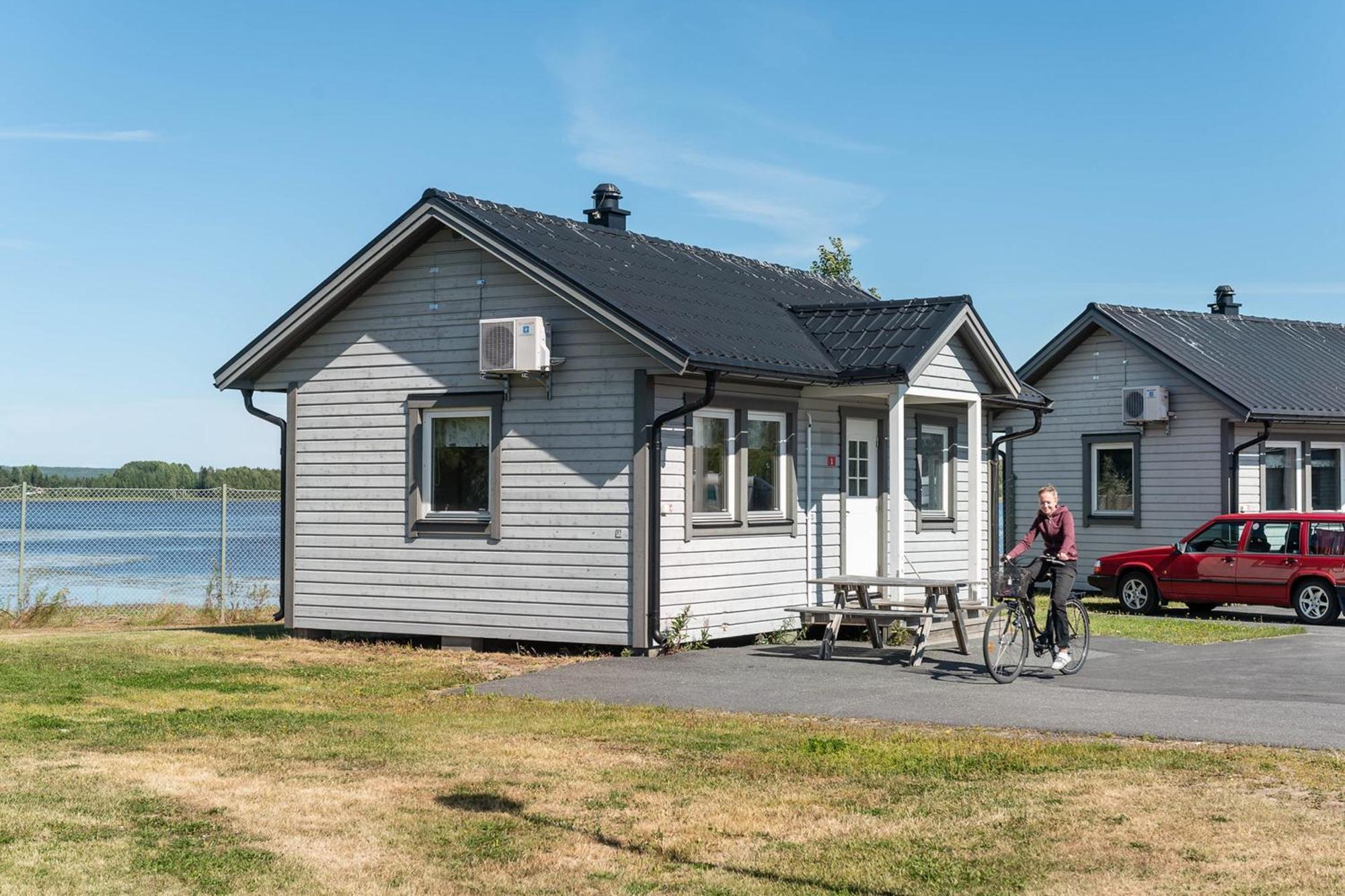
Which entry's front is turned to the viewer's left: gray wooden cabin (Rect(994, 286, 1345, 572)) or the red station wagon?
the red station wagon

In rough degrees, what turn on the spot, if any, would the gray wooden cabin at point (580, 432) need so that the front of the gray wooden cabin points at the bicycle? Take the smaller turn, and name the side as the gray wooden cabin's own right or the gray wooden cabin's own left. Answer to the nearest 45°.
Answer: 0° — it already faces it

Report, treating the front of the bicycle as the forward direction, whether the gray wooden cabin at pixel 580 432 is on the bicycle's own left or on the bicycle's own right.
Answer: on the bicycle's own right

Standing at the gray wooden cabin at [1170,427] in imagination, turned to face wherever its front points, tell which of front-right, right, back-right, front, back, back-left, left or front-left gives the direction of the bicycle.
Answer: front-right

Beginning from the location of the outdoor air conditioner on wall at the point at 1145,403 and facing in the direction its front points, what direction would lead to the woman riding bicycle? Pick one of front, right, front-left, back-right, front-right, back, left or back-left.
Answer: front-left

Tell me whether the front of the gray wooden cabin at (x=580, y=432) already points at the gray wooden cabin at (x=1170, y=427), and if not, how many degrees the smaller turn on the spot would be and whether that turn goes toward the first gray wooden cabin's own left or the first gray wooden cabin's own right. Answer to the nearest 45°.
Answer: approximately 90° to the first gray wooden cabin's own left

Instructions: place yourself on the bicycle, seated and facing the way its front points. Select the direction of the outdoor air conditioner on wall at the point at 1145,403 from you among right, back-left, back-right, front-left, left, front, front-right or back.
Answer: back-right

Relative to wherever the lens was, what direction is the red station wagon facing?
facing to the left of the viewer

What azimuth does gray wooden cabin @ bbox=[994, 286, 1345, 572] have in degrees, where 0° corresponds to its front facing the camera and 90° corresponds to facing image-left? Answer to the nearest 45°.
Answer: approximately 315°

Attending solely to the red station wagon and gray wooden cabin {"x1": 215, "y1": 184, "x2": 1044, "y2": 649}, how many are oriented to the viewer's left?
1

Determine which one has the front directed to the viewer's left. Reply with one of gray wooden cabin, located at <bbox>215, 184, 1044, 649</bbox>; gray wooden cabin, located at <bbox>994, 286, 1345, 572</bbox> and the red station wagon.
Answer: the red station wagon

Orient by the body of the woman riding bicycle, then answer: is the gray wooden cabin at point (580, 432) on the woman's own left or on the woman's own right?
on the woman's own right

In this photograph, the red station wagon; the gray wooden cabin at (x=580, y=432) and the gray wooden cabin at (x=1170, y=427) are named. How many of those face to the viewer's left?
1
